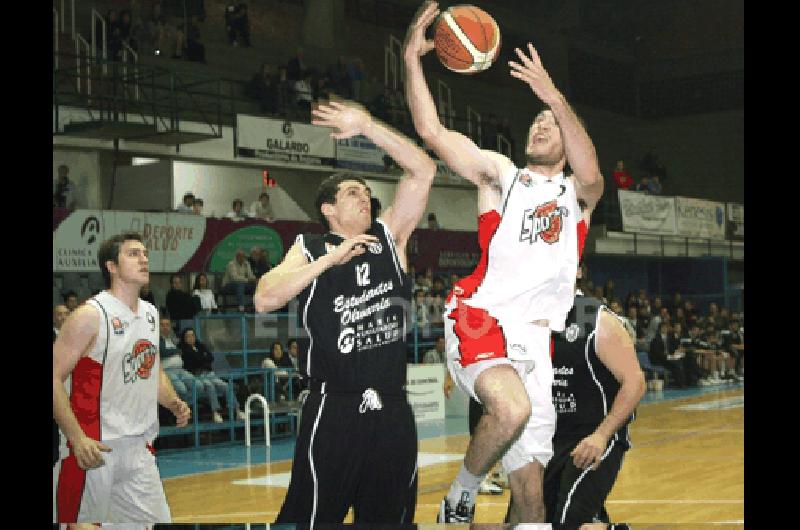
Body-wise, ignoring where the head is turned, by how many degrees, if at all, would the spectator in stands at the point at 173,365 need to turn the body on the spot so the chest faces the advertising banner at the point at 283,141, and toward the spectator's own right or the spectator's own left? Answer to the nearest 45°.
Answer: approximately 135° to the spectator's own left

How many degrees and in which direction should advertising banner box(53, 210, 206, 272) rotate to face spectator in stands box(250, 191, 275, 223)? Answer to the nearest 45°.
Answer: approximately 135° to its left

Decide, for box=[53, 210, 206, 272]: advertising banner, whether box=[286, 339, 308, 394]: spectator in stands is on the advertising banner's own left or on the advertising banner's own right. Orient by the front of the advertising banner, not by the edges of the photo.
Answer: on the advertising banner's own left

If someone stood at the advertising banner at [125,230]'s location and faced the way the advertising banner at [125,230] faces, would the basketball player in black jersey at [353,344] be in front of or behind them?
in front

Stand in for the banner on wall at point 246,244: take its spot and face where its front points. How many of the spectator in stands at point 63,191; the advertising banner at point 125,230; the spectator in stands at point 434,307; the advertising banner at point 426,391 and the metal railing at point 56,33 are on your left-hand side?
2

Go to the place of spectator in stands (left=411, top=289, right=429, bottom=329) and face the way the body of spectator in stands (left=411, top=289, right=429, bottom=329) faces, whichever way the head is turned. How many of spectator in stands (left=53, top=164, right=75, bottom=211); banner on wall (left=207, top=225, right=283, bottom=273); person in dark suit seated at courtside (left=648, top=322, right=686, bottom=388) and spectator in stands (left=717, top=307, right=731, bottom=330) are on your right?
2

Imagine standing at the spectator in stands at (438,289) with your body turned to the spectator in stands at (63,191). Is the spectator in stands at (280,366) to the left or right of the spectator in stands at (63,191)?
left

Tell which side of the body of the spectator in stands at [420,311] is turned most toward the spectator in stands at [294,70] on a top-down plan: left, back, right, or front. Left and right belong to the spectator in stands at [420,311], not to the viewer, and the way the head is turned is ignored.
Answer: back

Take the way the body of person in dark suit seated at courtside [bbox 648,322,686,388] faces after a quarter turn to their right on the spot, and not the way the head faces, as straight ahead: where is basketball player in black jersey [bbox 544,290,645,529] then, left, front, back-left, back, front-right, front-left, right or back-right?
front-left

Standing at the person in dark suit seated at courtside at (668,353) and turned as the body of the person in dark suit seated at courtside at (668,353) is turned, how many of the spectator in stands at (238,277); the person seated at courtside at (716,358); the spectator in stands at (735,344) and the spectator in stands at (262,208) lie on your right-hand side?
2
